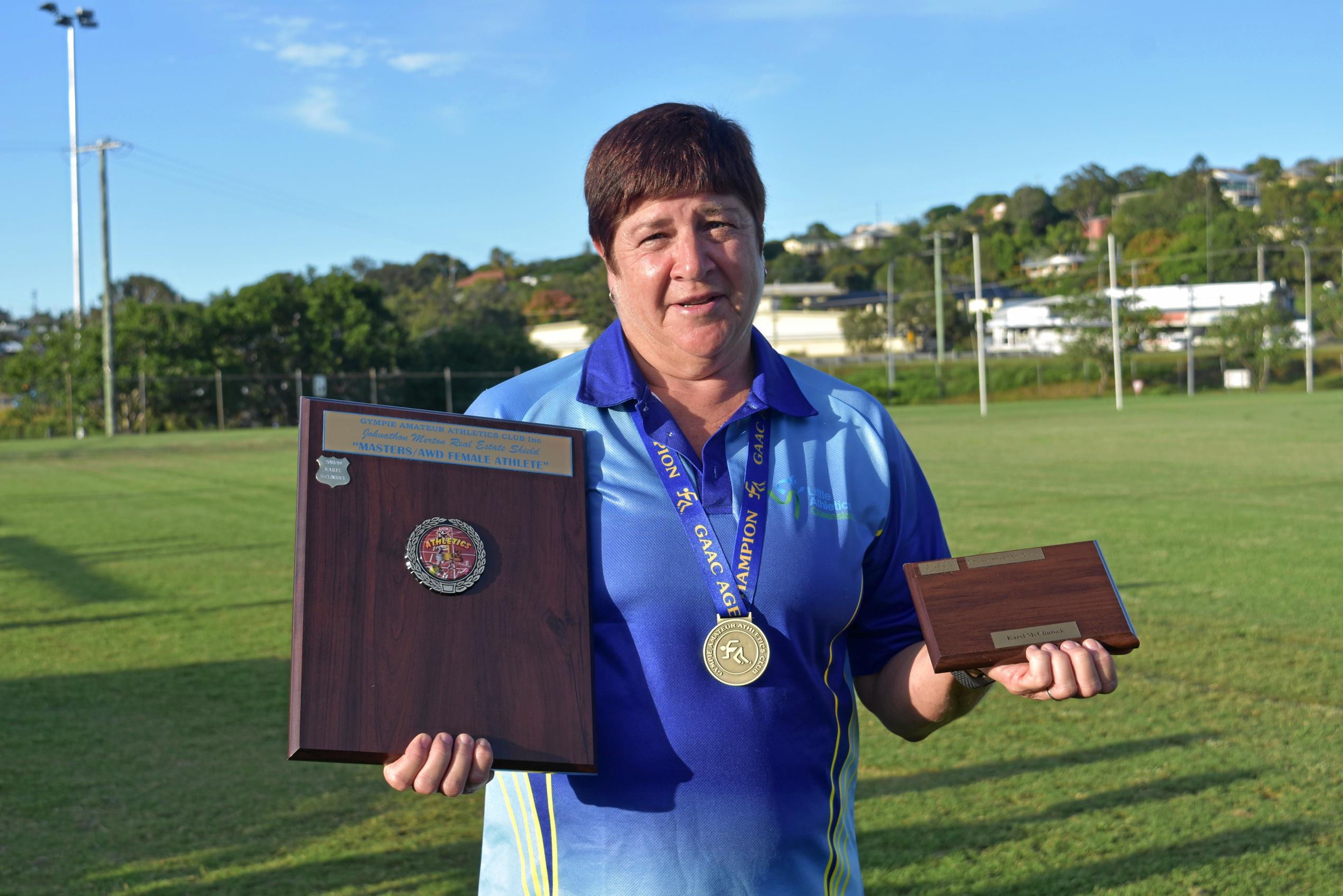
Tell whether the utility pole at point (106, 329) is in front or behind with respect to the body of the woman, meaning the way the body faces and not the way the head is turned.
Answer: behind

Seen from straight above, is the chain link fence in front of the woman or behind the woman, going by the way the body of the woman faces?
behind

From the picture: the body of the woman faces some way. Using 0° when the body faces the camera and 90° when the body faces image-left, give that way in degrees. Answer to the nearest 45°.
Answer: approximately 0°
